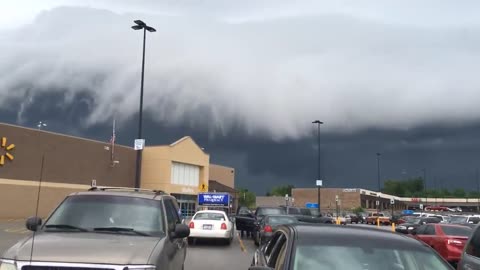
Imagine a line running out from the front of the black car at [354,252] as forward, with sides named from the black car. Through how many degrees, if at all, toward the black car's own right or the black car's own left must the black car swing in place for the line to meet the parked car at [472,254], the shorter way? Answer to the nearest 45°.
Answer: approximately 90° to the black car's own left

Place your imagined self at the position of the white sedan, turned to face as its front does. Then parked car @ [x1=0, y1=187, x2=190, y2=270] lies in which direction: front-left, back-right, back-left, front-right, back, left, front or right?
back

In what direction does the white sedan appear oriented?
away from the camera

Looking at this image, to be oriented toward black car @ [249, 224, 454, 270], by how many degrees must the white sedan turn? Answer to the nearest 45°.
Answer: approximately 180°

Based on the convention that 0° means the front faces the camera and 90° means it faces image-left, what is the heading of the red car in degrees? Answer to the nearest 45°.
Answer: approximately 135°

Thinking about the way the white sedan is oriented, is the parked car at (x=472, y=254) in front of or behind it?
behind

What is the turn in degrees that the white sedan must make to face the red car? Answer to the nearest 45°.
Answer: approximately 135° to its right

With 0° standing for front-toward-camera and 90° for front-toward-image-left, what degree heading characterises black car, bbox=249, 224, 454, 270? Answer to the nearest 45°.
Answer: approximately 315°

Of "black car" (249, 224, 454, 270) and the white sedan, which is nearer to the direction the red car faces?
the white sedan
